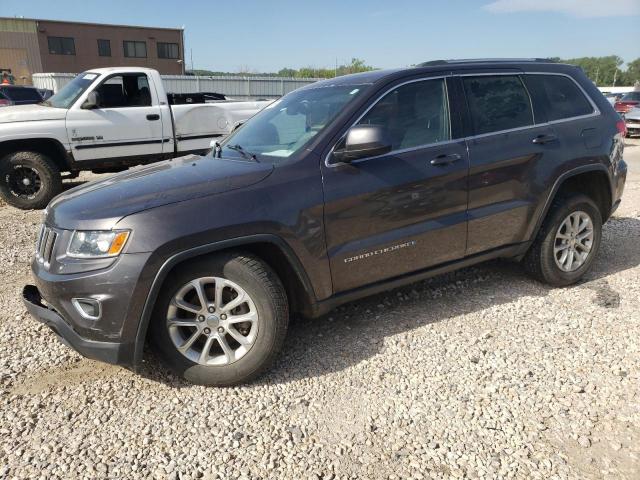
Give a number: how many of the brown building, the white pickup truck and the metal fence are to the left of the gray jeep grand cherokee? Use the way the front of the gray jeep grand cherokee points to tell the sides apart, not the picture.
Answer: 0

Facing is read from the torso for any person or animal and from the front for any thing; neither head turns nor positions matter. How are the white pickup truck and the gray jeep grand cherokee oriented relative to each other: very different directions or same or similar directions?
same or similar directions

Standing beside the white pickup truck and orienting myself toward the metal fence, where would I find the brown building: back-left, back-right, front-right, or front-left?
front-left

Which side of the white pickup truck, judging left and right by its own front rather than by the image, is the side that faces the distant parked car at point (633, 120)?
back

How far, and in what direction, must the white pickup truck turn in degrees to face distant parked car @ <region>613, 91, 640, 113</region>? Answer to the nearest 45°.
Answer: approximately 180°

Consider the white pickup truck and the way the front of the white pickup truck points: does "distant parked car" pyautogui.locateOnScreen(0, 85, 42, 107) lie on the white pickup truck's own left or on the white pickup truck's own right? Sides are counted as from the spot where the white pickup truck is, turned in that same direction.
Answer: on the white pickup truck's own right

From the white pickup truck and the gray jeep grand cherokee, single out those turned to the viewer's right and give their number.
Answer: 0

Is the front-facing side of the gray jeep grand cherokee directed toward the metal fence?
no

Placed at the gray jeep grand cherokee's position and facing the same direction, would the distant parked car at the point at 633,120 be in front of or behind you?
behind

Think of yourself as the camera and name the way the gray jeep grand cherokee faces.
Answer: facing the viewer and to the left of the viewer

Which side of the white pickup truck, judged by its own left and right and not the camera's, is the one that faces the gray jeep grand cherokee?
left

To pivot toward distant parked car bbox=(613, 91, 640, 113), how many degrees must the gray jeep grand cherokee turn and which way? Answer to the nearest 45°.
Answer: approximately 180°

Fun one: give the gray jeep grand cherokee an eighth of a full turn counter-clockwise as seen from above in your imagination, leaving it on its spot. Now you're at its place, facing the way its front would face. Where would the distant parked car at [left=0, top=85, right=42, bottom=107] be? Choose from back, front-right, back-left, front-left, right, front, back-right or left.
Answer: back-right

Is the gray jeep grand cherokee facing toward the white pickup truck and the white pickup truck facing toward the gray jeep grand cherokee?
no

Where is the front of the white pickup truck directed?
to the viewer's left
